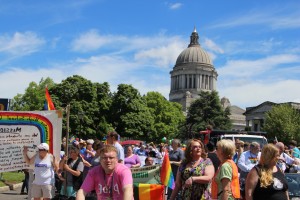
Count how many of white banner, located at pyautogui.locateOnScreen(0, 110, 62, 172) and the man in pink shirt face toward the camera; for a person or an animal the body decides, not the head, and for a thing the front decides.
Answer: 2

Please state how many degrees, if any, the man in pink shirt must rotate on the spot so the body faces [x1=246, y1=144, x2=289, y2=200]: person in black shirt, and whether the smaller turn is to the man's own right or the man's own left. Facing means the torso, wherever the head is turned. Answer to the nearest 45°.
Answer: approximately 90° to the man's own left

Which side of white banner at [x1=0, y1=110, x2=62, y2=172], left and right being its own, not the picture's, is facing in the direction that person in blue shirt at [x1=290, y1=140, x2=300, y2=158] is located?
left

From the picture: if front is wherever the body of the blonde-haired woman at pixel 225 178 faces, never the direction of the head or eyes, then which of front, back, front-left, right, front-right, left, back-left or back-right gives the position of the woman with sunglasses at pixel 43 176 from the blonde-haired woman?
front-right

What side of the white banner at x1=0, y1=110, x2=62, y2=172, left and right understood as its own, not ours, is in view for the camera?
front

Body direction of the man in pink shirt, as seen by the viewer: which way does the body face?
toward the camera

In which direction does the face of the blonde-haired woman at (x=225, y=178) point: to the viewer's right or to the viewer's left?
to the viewer's left
